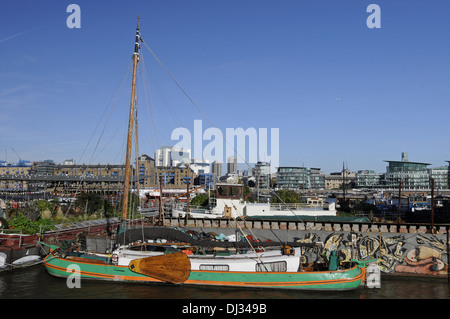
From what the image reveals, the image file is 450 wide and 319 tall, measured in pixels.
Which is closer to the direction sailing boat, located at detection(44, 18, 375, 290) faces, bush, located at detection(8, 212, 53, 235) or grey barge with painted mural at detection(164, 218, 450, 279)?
the bush

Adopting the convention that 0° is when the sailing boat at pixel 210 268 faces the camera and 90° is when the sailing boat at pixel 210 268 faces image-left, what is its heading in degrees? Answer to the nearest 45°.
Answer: approximately 90°

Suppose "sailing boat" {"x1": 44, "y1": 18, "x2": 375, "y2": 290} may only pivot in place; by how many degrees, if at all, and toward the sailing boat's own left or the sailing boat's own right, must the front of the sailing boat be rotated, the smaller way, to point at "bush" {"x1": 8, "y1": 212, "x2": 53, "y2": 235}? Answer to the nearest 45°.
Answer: approximately 45° to the sailing boat's own right
